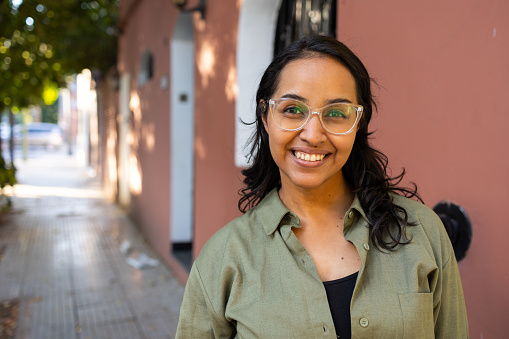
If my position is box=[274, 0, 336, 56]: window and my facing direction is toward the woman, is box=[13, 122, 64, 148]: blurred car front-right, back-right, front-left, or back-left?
back-right

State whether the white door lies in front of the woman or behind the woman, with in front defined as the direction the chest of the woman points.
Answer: behind

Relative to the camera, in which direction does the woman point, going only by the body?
toward the camera

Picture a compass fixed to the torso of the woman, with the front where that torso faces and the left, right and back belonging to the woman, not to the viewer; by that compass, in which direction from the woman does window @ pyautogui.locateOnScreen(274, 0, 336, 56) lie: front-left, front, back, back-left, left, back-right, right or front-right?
back

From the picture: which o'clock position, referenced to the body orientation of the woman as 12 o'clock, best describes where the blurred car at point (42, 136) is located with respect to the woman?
The blurred car is roughly at 5 o'clock from the woman.

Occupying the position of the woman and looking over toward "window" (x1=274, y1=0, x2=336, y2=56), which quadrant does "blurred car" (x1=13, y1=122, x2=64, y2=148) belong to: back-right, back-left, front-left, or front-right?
front-left
